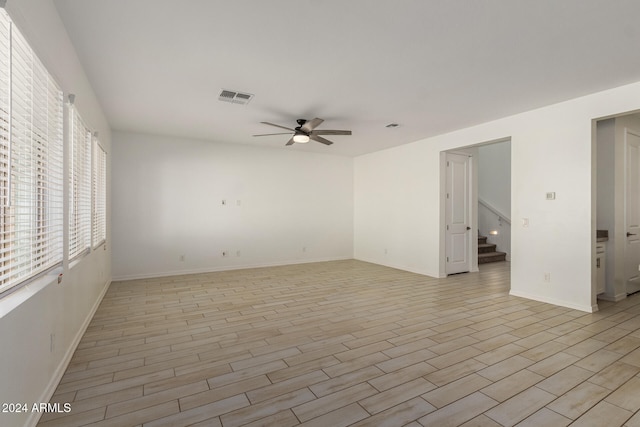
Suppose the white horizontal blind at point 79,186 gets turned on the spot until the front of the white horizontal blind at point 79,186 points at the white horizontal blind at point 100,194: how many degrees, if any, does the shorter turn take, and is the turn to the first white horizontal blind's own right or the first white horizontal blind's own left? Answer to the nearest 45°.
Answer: approximately 90° to the first white horizontal blind's own left

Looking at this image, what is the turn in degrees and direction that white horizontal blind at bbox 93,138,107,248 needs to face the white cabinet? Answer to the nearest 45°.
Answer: approximately 45° to its right

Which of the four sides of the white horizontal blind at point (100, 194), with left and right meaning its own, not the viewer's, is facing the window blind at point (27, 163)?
right

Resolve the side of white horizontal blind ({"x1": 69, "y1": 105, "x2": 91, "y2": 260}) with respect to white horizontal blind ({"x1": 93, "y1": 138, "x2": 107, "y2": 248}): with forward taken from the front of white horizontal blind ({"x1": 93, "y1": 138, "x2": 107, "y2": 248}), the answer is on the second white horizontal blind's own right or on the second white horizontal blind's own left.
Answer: on the second white horizontal blind's own right

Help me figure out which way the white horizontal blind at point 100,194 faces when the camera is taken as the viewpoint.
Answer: facing to the right of the viewer

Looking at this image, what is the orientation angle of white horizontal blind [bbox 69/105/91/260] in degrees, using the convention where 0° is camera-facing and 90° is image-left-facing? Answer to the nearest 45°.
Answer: approximately 270°

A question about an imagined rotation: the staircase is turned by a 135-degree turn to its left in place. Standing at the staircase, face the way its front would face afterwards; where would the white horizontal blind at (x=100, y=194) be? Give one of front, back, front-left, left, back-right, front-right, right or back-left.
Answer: back-left

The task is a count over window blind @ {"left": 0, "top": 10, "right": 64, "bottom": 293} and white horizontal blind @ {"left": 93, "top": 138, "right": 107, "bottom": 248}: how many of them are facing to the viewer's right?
2

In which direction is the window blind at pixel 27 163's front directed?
to the viewer's right

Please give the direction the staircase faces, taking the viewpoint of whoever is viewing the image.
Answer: facing the viewer and to the right of the viewer

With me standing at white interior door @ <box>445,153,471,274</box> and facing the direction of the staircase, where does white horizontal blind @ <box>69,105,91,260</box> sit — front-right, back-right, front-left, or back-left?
back-left

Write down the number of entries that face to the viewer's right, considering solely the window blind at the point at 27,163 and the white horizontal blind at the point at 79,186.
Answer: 2
